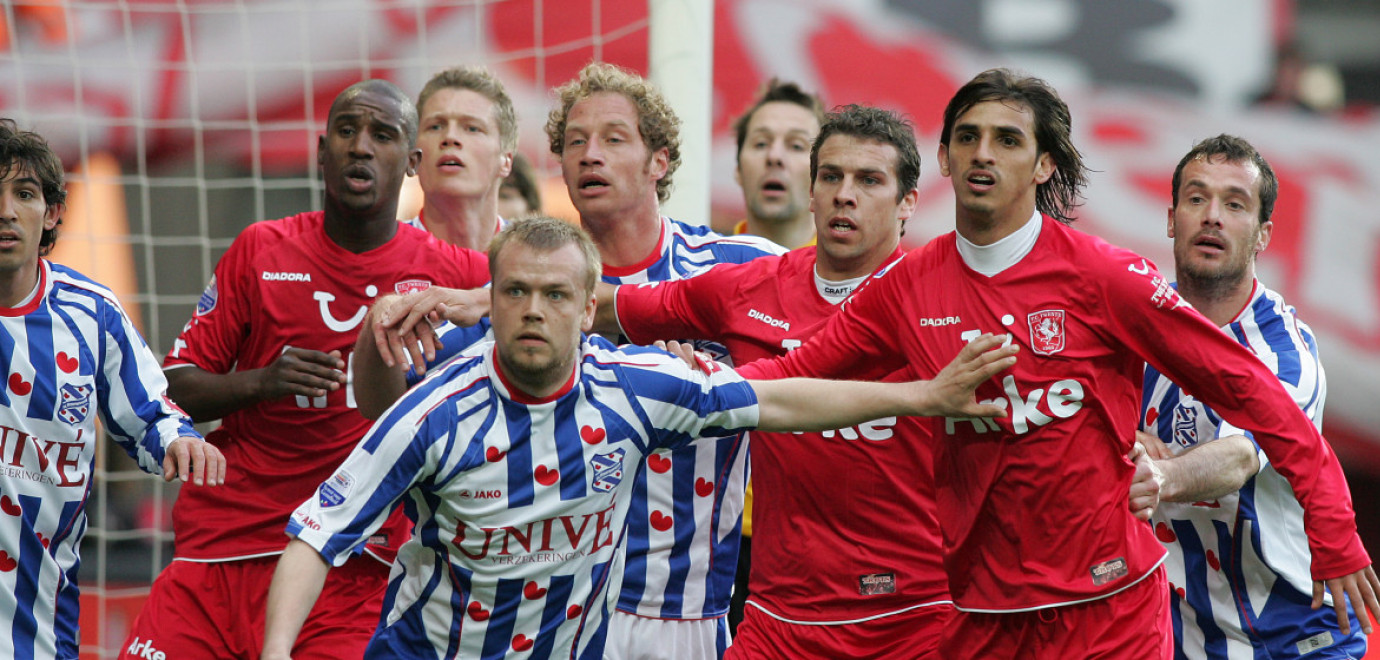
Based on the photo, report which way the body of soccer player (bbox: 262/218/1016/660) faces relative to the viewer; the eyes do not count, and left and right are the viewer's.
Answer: facing the viewer

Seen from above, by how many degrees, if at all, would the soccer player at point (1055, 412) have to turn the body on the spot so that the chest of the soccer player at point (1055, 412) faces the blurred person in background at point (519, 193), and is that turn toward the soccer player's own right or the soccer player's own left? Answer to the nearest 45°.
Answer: approximately 135° to the soccer player's own right

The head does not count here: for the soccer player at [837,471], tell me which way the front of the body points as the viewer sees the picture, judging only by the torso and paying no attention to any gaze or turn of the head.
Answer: toward the camera

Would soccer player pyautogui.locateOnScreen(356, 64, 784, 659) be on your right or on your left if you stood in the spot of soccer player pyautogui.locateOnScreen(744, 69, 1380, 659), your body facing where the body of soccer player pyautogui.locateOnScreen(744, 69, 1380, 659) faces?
on your right

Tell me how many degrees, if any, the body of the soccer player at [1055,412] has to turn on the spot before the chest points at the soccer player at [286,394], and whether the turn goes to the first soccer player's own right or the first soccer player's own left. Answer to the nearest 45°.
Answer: approximately 90° to the first soccer player's own right

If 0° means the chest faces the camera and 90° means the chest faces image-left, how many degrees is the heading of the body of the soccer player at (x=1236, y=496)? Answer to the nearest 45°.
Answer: approximately 45°

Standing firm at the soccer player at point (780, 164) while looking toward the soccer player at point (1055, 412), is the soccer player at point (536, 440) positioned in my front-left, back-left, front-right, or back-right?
front-right

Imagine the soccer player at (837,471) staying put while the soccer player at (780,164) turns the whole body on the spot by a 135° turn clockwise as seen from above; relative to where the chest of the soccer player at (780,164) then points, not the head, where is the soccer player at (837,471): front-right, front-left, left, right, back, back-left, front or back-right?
back-left

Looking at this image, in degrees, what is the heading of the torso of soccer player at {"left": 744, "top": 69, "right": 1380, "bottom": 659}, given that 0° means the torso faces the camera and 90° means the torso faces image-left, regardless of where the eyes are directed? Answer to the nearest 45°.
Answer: approximately 0°
